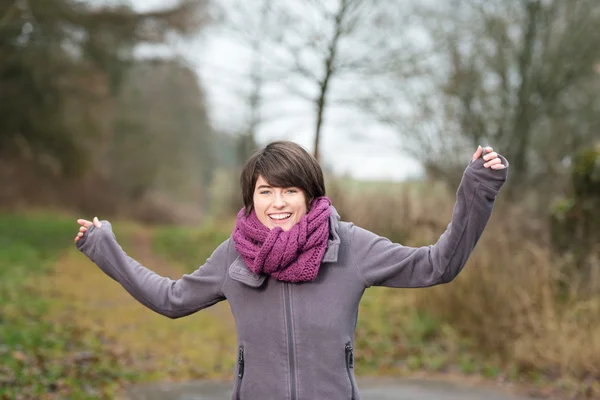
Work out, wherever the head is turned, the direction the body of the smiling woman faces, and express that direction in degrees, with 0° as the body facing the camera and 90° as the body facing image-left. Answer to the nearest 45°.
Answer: approximately 0°

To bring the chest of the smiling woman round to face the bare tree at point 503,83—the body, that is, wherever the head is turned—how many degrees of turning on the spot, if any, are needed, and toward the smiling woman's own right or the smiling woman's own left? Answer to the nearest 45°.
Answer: approximately 180°
